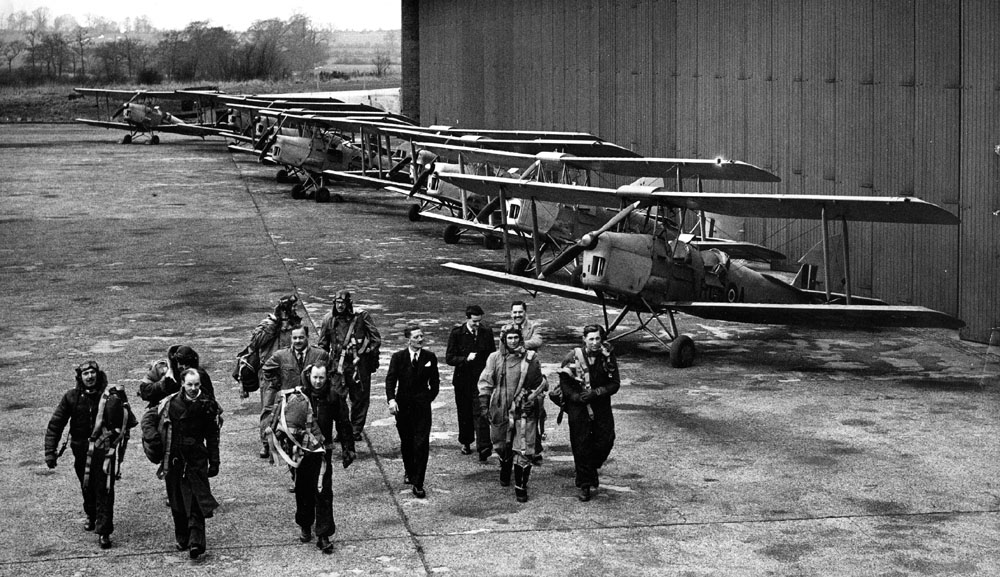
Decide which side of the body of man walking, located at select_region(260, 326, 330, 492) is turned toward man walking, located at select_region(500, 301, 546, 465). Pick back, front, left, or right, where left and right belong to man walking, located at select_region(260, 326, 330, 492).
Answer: left

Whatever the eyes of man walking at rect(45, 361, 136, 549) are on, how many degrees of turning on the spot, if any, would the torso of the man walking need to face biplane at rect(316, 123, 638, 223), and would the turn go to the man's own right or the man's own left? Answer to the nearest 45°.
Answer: approximately 180°

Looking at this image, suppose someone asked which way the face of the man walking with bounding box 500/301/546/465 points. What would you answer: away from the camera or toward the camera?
toward the camera

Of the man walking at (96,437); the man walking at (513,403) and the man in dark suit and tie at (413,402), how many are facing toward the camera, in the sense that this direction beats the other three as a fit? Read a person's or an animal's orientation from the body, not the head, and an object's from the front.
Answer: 3

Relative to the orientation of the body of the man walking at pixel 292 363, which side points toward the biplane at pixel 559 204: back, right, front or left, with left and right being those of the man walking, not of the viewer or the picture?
back

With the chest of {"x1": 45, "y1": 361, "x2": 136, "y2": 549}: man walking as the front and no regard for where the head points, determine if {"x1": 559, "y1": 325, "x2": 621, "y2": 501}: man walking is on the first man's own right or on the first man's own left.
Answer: on the first man's own left

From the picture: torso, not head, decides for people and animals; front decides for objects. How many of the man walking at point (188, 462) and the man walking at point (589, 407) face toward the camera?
2

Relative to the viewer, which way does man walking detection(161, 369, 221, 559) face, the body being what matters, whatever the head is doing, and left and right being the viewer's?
facing the viewer

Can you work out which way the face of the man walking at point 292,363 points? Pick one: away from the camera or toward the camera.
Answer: toward the camera

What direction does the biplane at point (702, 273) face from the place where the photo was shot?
facing the viewer and to the left of the viewer

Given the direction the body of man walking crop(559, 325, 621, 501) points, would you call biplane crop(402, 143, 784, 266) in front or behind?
behind

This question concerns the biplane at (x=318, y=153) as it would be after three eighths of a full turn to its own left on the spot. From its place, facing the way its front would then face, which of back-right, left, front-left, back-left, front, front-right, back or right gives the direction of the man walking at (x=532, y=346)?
right

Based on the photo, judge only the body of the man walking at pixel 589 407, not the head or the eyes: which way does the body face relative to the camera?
toward the camera

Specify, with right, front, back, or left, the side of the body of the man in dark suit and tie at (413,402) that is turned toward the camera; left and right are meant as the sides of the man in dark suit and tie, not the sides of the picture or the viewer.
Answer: front

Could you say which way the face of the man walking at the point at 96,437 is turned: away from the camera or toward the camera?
toward the camera
